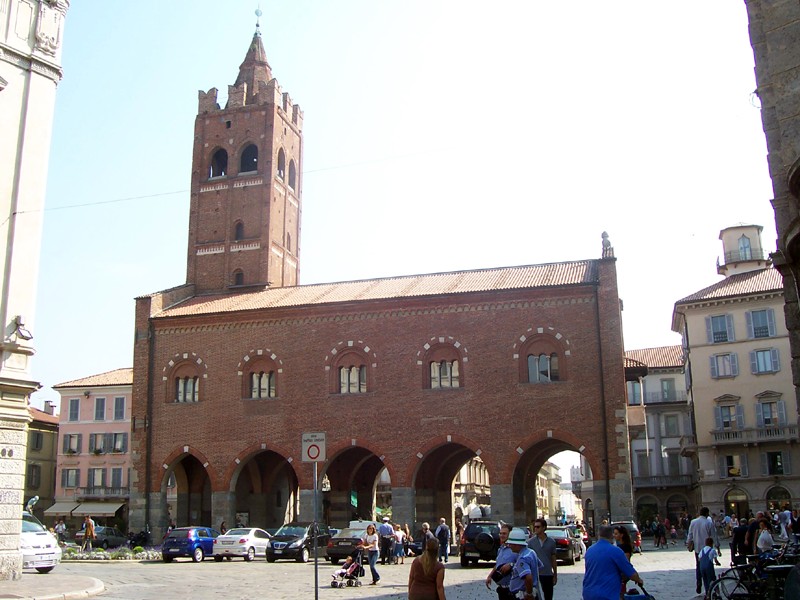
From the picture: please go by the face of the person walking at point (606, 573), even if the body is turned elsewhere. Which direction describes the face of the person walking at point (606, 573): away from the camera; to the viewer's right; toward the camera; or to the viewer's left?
away from the camera

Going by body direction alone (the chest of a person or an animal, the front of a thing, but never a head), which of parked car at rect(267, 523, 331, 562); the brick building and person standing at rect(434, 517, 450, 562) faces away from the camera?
the person standing

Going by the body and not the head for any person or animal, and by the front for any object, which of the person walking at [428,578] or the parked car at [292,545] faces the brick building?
the person walking

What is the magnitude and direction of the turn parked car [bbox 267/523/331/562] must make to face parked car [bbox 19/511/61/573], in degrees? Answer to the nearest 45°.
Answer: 0° — it already faces it

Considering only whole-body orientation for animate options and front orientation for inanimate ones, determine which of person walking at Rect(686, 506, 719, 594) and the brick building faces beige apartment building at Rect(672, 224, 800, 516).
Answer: the person walking

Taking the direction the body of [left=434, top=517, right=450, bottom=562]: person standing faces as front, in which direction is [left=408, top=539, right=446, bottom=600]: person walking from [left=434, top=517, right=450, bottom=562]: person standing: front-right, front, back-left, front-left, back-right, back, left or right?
back

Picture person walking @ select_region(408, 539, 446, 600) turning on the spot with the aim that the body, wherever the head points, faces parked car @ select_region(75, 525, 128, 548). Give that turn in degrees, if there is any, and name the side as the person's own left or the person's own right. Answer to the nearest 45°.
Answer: approximately 45° to the person's own left

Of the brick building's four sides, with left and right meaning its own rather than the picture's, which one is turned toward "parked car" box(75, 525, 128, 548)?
right

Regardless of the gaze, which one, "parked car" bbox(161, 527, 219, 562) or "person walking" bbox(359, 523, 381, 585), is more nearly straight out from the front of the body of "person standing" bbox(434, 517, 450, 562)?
the parked car

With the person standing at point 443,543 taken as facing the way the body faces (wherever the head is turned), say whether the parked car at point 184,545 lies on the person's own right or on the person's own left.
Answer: on the person's own left

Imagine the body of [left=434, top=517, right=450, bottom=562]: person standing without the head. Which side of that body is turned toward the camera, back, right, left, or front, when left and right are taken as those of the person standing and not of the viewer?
back

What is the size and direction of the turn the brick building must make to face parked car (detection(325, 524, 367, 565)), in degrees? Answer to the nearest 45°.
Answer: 0° — it already faces it

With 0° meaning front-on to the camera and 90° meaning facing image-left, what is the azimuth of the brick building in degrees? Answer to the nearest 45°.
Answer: approximately 0°

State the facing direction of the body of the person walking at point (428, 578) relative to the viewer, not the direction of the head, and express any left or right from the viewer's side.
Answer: facing away from the viewer
